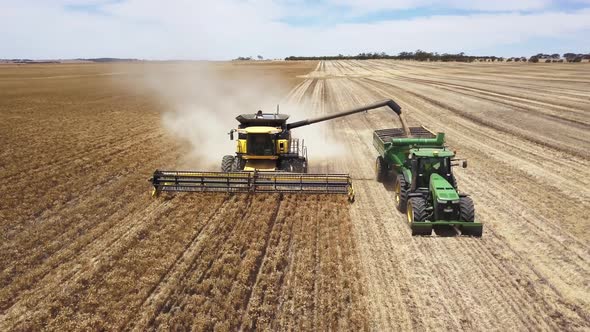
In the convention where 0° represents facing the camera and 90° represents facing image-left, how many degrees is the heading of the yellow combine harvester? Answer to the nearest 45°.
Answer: approximately 0°

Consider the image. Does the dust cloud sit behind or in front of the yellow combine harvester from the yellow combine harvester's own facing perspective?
behind
